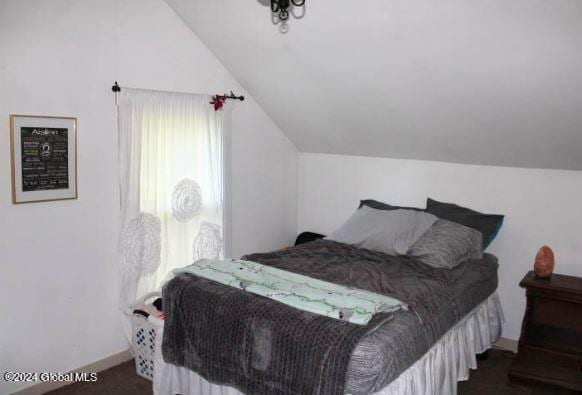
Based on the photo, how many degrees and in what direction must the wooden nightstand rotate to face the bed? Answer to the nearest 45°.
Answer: approximately 45° to its right

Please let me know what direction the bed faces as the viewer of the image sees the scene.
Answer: facing the viewer and to the left of the viewer

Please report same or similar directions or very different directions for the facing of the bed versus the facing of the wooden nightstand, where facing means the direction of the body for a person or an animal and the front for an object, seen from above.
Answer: same or similar directions

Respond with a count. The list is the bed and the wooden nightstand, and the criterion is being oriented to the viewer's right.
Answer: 0

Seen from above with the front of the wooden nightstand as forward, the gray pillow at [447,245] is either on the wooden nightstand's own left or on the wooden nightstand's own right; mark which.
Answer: on the wooden nightstand's own right

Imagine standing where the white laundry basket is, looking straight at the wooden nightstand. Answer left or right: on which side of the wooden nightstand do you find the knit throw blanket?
right

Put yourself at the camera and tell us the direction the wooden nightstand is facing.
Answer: facing the viewer

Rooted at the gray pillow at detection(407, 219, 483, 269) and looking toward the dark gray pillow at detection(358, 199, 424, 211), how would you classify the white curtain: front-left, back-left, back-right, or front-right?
front-left

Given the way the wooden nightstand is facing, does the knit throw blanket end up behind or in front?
in front

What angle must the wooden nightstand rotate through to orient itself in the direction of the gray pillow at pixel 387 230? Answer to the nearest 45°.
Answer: approximately 90° to its right

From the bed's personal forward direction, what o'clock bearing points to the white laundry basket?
The white laundry basket is roughly at 2 o'clock from the bed.
